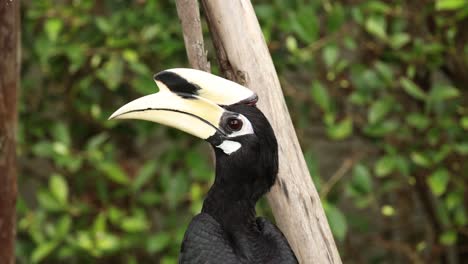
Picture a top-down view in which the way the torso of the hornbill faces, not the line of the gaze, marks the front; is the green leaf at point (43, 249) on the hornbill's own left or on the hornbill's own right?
on the hornbill's own right

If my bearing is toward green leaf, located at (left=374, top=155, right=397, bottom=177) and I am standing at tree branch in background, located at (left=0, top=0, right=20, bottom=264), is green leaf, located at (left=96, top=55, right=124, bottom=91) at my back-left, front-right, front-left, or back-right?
front-left

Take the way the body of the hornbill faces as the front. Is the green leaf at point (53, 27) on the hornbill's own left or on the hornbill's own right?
on the hornbill's own right
